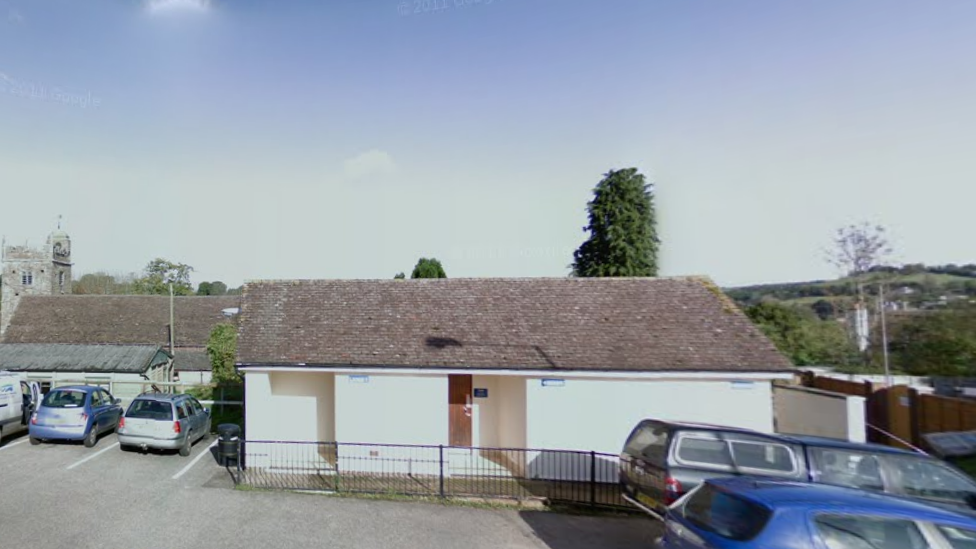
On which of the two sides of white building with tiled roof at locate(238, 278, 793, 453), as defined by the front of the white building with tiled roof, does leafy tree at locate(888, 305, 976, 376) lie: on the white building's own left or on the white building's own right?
on the white building's own left

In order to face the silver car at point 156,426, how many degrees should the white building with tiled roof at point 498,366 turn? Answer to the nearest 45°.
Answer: approximately 90° to its right

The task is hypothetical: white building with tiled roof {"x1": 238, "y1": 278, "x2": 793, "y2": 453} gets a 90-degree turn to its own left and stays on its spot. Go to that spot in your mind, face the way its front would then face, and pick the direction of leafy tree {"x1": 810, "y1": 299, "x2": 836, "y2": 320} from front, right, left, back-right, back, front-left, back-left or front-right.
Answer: front-left

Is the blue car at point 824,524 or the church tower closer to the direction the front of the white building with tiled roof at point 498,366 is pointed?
the blue car

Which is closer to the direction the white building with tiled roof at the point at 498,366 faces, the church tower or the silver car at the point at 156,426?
the silver car

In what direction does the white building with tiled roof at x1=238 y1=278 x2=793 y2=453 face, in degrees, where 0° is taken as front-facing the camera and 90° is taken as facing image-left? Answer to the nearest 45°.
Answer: approximately 0°
